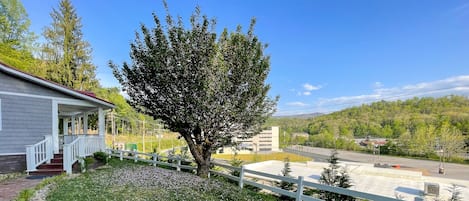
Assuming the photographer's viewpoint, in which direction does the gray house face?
facing to the right of the viewer

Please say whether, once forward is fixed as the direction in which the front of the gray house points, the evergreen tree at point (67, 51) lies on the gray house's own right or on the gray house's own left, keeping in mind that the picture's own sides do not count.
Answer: on the gray house's own left

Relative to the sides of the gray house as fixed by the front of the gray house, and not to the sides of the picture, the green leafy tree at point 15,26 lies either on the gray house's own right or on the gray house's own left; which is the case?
on the gray house's own left

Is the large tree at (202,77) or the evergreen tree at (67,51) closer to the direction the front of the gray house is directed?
the large tree
